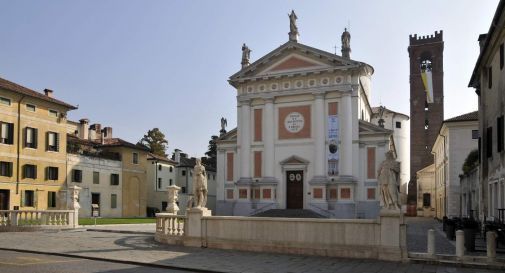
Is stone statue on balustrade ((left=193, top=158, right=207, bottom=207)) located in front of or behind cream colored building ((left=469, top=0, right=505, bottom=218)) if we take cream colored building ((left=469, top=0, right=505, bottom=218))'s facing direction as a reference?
in front

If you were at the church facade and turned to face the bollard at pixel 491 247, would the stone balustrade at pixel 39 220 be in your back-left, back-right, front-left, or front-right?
front-right

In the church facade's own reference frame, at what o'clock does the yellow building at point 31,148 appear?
The yellow building is roughly at 3 o'clock from the church facade.

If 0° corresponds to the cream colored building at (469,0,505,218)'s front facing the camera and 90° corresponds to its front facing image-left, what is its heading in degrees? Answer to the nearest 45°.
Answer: approximately 90°

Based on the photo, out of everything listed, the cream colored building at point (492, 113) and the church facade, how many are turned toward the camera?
1

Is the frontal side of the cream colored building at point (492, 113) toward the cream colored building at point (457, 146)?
no

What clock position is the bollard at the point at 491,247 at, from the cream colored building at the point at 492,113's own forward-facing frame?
The bollard is roughly at 9 o'clock from the cream colored building.

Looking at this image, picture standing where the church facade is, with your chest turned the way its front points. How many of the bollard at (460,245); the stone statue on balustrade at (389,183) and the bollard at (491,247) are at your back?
0

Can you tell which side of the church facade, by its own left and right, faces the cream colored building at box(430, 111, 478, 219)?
left

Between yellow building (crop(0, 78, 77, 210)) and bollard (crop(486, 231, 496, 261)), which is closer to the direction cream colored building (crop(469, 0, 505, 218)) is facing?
the yellow building

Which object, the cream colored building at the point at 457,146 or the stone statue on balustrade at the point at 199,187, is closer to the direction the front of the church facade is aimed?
the stone statue on balustrade

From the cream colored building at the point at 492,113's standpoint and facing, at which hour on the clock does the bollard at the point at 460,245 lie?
The bollard is roughly at 9 o'clock from the cream colored building.

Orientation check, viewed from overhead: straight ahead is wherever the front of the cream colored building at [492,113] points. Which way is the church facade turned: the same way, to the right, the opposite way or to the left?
to the left

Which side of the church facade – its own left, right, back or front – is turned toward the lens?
front

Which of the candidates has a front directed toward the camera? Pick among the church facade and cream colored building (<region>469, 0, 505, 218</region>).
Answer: the church facade
